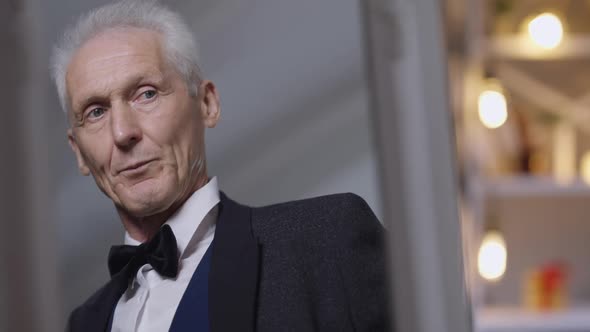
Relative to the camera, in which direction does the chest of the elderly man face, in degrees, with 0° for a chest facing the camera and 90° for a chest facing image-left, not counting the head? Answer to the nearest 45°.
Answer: approximately 45°

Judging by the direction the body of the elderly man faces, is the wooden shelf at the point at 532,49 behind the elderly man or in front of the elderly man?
behind

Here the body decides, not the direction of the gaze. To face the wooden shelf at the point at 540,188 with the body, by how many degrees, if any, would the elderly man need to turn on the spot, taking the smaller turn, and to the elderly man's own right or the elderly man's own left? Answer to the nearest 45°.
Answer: approximately 180°

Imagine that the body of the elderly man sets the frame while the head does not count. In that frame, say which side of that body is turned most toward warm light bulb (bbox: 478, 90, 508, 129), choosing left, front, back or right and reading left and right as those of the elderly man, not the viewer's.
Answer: back

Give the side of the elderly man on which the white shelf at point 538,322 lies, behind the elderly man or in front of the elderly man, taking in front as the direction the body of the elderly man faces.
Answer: behind

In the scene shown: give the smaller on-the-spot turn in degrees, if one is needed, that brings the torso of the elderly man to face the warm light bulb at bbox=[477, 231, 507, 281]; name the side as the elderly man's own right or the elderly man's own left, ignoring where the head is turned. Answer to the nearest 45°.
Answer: approximately 180°
